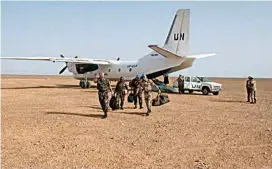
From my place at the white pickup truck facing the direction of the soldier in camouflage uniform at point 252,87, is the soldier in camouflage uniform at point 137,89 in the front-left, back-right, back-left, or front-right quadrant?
front-right

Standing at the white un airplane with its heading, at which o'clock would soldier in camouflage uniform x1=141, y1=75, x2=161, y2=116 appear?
The soldier in camouflage uniform is roughly at 8 o'clock from the white un airplane.

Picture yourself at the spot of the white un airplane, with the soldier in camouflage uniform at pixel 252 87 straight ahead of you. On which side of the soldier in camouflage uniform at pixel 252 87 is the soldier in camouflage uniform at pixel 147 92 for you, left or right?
right

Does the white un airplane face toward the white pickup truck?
no

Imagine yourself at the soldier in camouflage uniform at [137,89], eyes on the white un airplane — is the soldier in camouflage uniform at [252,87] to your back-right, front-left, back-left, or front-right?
front-right

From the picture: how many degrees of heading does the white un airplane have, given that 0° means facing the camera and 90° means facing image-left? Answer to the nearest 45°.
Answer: approximately 135°

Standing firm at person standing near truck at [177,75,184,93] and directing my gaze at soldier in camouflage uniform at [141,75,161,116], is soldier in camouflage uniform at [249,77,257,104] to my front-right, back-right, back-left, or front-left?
front-left
